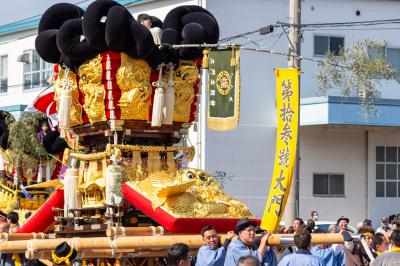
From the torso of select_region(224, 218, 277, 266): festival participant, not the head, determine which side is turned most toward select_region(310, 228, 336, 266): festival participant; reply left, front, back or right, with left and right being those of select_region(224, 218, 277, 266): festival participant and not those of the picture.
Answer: left

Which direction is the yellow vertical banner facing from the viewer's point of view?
toward the camera

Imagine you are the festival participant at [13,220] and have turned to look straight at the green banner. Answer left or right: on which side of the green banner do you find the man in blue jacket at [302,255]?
right

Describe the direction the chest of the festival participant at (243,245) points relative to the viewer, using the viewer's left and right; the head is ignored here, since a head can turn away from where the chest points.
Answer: facing the viewer and to the right of the viewer

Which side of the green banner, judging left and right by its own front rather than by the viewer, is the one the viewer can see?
front

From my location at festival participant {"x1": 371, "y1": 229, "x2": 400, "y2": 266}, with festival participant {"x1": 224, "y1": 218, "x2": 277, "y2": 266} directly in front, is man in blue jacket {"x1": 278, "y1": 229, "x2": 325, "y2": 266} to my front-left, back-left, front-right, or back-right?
front-left

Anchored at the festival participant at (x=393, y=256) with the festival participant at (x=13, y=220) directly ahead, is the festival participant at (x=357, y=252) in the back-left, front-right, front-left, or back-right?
front-right

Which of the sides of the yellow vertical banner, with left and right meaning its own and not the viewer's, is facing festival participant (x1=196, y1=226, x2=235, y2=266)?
front
